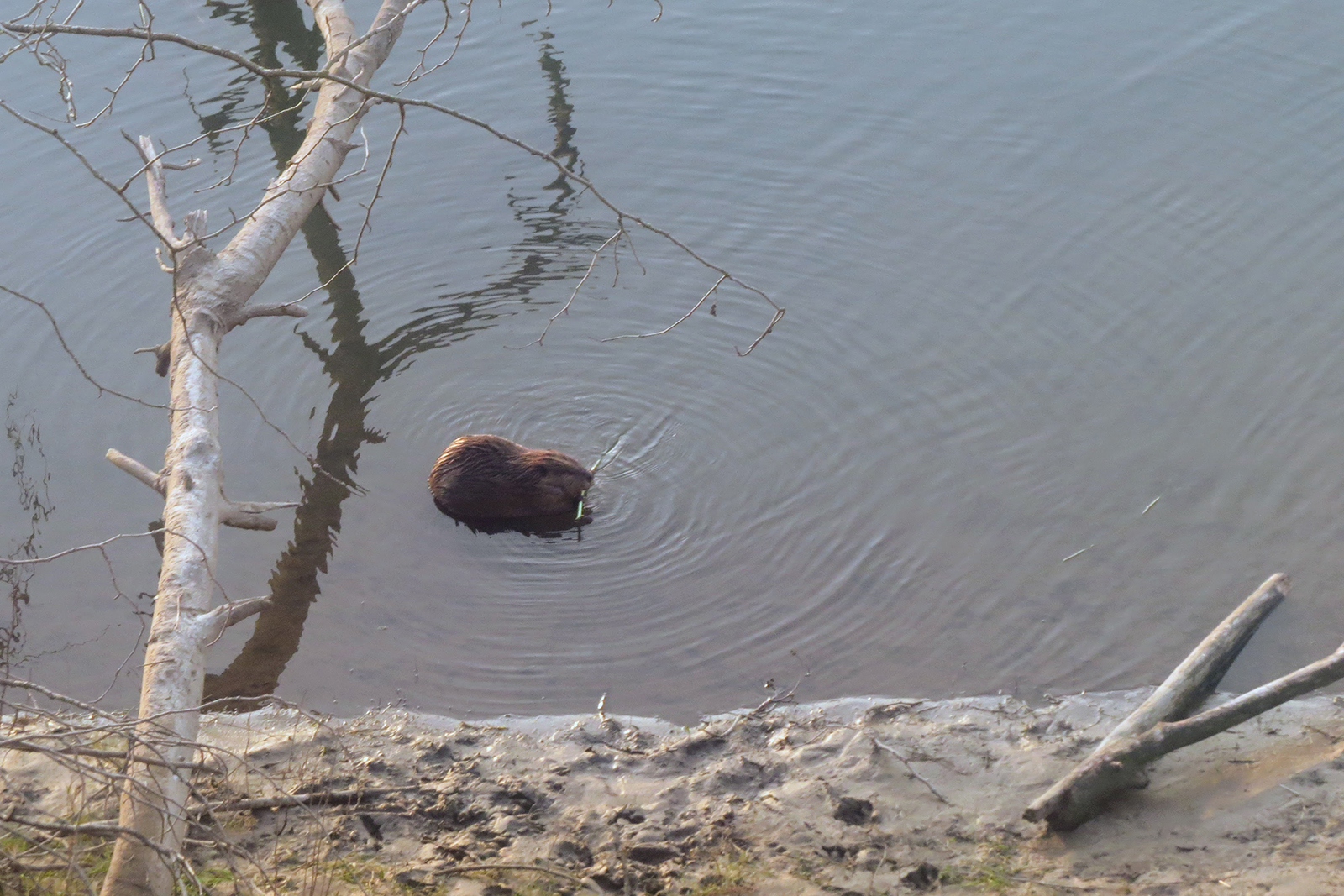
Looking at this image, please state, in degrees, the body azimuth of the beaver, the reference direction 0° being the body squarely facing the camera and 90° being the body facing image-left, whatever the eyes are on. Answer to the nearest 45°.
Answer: approximately 270°

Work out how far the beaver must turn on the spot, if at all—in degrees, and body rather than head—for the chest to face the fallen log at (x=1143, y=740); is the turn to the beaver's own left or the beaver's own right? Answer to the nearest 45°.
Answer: approximately 45° to the beaver's own right
